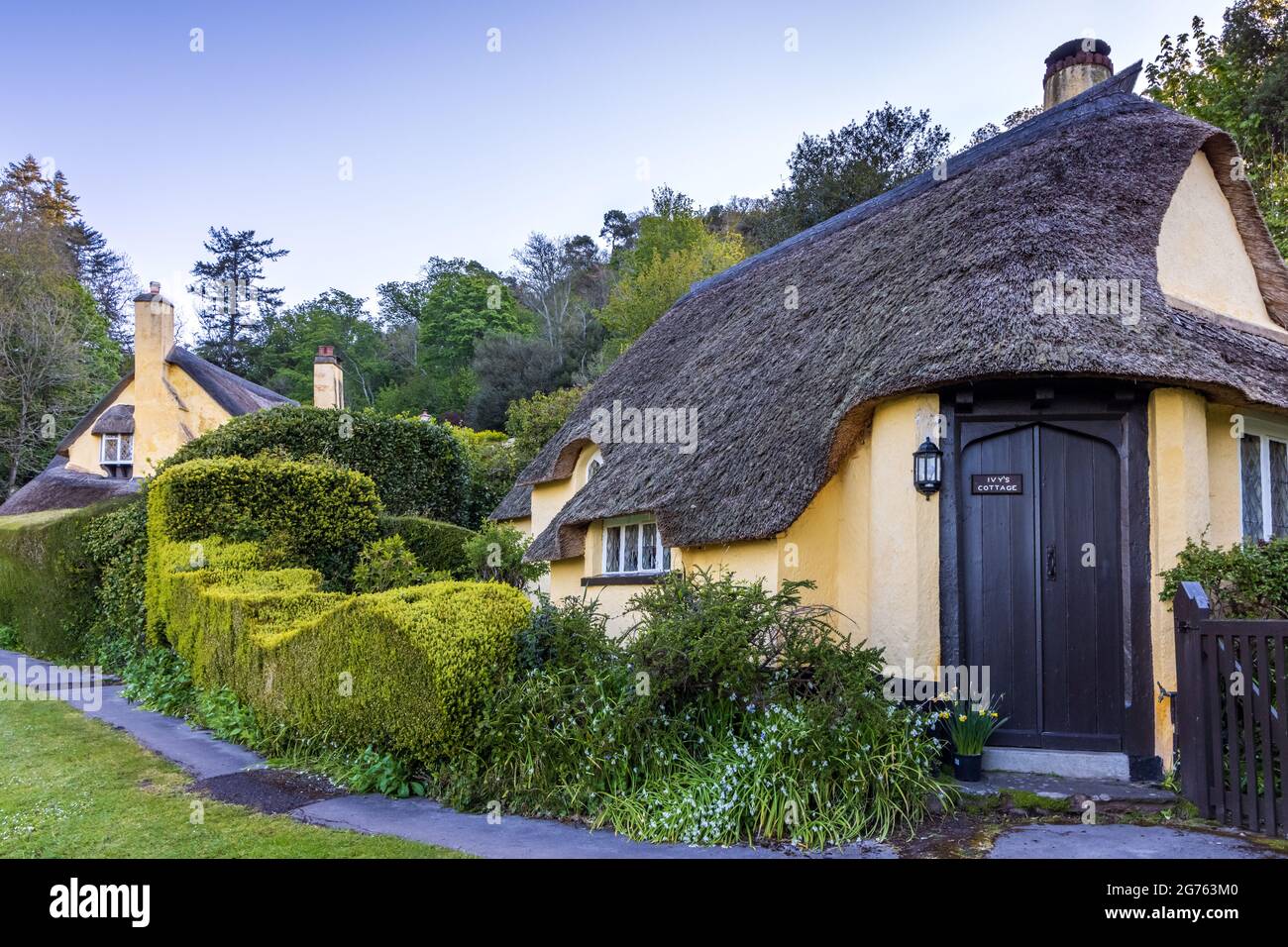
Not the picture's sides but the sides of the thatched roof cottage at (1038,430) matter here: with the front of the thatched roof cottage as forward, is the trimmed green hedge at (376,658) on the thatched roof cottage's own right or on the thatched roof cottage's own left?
on the thatched roof cottage's own right

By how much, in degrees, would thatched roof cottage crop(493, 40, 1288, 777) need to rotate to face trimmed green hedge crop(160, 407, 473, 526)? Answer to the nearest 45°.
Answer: approximately 135° to its right

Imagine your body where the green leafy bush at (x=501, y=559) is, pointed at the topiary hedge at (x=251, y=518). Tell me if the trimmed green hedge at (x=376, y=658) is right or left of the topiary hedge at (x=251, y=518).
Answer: left

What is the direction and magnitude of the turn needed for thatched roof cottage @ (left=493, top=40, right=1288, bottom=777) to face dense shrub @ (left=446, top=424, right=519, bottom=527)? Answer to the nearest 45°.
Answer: approximately 135° to its right

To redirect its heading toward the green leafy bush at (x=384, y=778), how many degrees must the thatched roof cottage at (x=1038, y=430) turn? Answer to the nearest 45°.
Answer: approximately 90° to its right

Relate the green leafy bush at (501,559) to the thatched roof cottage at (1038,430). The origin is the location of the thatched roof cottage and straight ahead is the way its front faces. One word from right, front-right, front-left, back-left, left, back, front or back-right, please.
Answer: back-right

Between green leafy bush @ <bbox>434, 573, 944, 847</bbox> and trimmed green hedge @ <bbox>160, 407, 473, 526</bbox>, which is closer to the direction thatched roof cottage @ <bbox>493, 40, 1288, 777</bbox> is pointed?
the green leafy bush

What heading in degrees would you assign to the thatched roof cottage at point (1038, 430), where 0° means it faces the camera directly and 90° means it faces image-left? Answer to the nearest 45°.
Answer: approximately 0°

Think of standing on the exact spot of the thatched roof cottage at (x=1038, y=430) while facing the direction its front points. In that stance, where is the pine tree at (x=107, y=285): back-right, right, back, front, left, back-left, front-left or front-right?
back-right

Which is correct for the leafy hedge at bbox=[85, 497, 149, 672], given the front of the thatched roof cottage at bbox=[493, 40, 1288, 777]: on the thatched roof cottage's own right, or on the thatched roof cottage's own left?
on the thatched roof cottage's own right
